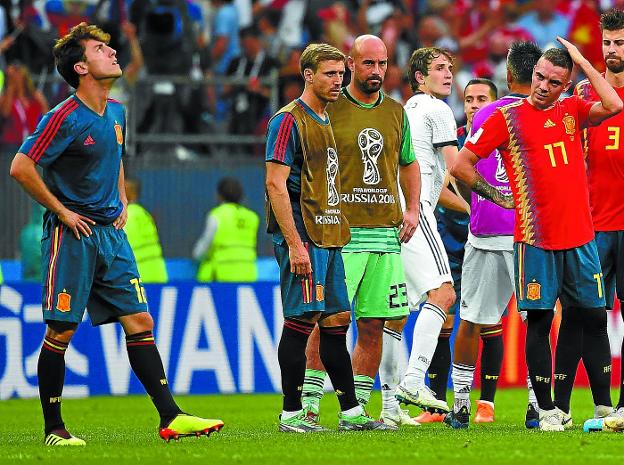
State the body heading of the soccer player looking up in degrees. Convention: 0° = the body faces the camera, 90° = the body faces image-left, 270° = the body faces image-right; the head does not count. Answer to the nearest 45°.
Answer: approximately 315°

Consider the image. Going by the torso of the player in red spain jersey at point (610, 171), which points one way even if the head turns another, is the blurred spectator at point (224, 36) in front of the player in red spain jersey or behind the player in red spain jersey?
behind

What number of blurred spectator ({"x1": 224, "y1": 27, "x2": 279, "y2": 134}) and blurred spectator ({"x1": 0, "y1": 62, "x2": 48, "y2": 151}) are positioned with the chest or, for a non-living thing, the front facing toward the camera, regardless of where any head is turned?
2

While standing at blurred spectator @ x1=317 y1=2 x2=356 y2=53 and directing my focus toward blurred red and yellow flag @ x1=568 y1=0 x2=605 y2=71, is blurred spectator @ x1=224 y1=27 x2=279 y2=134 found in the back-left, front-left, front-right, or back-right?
back-right

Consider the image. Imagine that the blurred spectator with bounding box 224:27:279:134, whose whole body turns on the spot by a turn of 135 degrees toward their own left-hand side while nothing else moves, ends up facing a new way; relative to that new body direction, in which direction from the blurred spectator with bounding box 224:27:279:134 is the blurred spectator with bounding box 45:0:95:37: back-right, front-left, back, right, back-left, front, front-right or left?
back-left

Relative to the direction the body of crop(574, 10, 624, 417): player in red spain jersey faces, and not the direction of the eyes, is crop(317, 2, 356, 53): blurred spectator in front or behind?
behind

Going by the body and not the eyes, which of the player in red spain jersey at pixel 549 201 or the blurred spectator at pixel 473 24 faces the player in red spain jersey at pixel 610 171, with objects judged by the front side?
the blurred spectator

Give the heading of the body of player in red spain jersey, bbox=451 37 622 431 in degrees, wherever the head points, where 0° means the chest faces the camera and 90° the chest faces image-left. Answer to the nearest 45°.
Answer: approximately 0°
